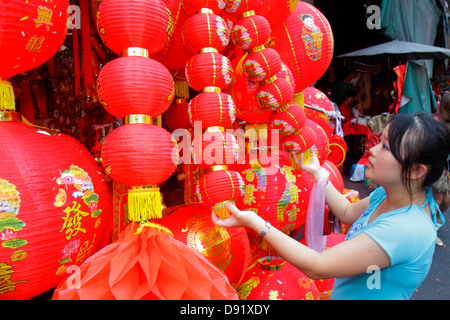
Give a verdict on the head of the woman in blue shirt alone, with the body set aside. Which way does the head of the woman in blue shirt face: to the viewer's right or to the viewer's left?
to the viewer's left

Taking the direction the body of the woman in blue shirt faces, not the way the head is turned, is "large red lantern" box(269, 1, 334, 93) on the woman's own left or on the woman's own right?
on the woman's own right

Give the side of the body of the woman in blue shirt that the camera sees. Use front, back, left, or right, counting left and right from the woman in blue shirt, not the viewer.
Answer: left

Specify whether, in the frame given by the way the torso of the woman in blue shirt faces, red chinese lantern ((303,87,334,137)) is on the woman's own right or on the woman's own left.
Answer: on the woman's own right
